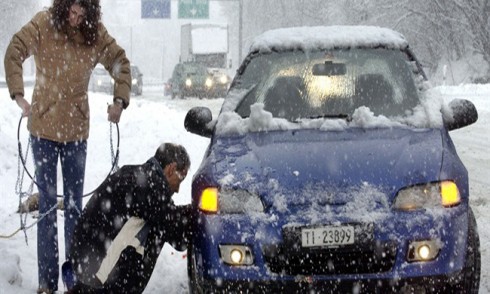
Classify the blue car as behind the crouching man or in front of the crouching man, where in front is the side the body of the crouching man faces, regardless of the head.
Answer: in front

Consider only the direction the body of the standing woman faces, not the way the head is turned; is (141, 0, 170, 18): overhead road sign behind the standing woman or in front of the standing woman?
behind

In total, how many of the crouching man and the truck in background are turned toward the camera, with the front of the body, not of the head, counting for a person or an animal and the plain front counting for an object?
1

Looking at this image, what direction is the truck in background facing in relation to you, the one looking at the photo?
facing the viewer

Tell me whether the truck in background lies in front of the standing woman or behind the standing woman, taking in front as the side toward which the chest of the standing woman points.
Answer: behind

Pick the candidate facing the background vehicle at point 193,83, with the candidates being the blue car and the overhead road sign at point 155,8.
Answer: the overhead road sign

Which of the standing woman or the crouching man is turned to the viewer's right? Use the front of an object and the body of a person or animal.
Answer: the crouching man

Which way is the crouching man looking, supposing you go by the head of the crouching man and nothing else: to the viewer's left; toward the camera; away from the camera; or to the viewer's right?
to the viewer's right

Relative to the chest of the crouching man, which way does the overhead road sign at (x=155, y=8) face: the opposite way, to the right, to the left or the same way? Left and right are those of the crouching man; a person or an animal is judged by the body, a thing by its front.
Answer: to the right

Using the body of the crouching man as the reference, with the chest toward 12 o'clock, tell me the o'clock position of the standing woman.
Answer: The standing woman is roughly at 8 o'clock from the crouching man.

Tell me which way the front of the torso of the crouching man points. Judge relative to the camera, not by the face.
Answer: to the viewer's right

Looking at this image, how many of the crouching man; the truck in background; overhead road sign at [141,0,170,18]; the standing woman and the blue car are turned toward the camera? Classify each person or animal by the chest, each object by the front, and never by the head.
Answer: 4

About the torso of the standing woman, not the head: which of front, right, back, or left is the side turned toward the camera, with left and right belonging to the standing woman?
front

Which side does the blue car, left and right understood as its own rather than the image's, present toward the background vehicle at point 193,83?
back

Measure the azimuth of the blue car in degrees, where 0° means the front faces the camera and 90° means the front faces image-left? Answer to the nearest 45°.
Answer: approximately 0°

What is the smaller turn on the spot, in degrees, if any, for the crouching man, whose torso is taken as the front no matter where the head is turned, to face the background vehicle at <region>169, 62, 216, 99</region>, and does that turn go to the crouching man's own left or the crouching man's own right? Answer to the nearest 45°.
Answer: approximately 90° to the crouching man's own left

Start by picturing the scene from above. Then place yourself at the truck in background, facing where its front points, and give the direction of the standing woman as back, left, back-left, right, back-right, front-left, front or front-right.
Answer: front

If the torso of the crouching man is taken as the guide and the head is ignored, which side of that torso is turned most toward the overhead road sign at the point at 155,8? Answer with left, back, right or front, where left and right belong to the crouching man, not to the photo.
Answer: left

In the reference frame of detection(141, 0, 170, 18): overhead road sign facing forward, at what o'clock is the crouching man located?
The crouching man is roughly at 12 o'clock from the overhead road sign.
